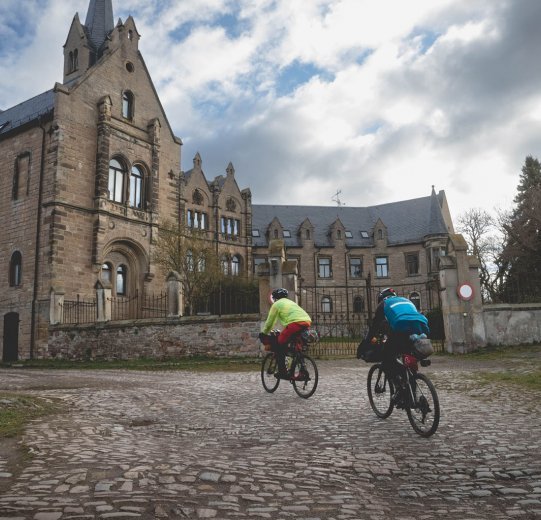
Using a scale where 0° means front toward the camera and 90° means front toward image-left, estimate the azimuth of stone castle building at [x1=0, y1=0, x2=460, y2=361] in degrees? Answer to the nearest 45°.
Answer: approximately 315°

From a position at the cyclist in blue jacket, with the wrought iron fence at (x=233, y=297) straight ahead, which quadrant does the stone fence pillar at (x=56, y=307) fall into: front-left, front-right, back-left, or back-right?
front-left

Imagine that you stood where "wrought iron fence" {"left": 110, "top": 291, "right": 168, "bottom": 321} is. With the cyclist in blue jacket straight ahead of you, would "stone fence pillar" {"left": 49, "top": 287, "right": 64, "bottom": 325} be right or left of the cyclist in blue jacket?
right

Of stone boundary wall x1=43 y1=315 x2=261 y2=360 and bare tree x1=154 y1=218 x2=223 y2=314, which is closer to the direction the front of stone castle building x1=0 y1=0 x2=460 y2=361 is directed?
the stone boundary wall

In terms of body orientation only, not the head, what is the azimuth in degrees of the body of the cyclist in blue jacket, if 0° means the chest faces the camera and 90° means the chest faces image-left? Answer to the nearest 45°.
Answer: approximately 135°

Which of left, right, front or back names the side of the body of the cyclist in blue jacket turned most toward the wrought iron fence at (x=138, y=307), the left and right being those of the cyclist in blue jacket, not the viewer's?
front

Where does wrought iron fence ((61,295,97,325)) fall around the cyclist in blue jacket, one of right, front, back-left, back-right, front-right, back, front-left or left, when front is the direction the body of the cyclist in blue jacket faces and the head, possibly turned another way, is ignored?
front

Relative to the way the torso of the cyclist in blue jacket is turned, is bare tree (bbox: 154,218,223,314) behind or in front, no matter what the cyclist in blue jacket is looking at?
in front
